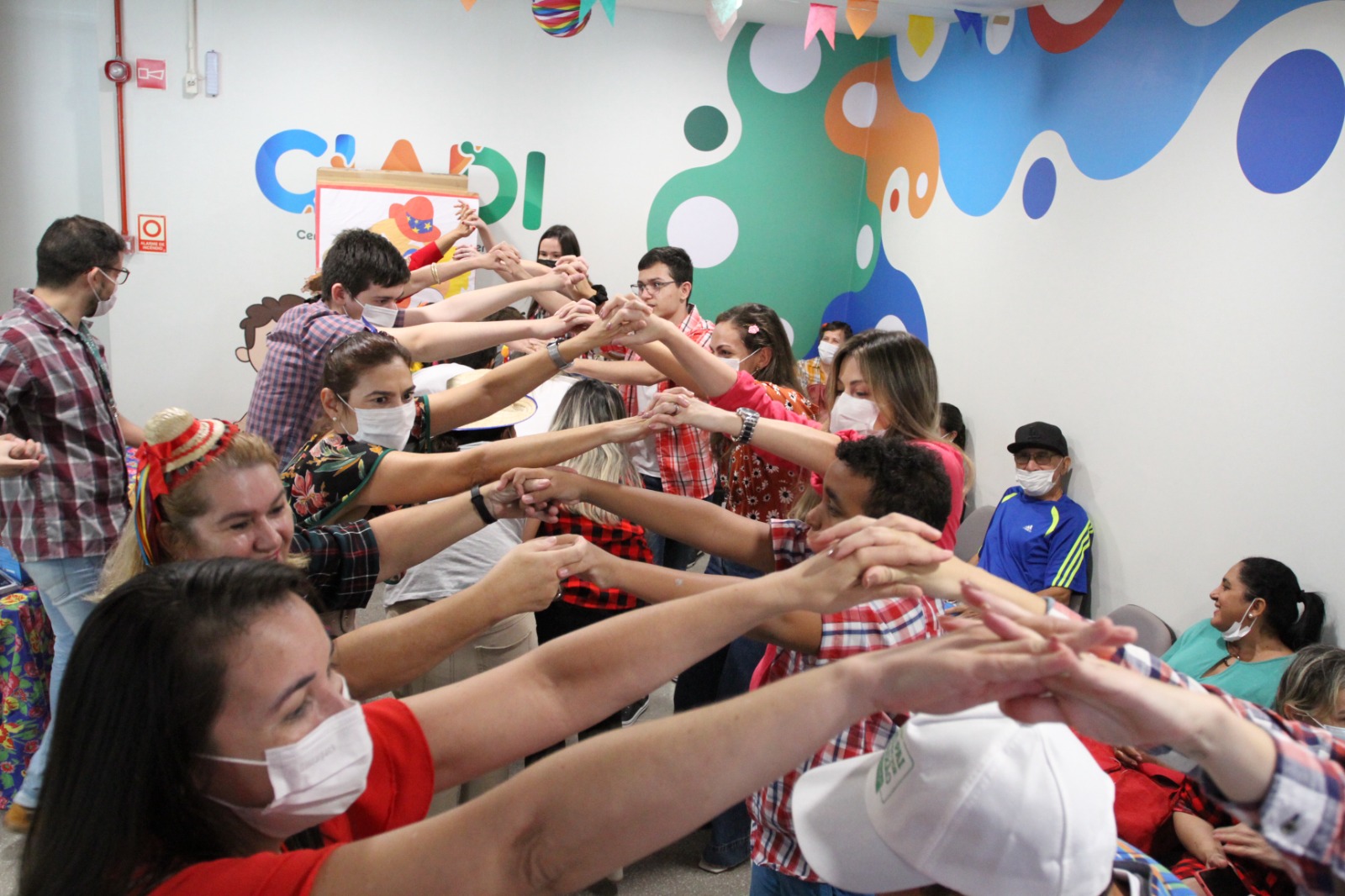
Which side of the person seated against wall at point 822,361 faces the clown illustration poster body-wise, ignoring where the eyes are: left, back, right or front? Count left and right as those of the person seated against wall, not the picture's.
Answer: right

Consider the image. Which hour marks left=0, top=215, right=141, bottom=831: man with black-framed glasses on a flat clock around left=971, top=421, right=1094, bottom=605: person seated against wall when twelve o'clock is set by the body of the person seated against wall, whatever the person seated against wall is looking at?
The man with black-framed glasses is roughly at 12 o'clock from the person seated against wall.

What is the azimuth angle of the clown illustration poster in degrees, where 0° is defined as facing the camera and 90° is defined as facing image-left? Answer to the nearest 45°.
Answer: approximately 0°

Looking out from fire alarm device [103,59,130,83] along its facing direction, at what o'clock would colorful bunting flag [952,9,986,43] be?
The colorful bunting flag is roughly at 10 o'clock from the fire alarm device.

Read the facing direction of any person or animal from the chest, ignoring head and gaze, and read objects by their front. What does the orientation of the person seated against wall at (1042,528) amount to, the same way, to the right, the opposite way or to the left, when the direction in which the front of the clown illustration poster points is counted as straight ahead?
to the right

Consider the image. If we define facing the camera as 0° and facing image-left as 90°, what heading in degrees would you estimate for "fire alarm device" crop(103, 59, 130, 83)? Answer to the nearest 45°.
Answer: approximately 0°

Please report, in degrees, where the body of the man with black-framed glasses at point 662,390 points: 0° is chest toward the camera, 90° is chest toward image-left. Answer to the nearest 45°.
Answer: approximately 45°

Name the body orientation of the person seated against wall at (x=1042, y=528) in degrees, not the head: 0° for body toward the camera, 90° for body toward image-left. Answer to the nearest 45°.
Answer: approximately 45°
